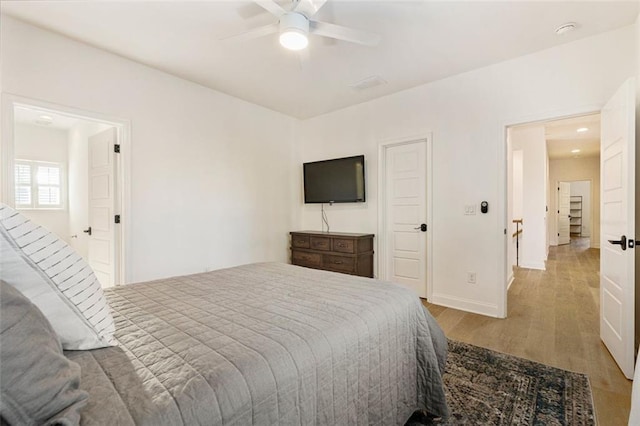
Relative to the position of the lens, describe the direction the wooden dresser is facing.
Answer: facing the viewer and to the left of the viewer

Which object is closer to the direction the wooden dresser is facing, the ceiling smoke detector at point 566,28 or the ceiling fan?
the ceiling fan

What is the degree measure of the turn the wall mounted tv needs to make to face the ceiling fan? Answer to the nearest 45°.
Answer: approximately 45° to its left

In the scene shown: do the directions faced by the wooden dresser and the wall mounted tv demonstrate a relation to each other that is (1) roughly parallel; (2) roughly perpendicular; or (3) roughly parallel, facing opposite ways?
roughly parallel

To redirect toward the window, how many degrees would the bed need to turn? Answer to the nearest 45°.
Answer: approximately 90° to its left

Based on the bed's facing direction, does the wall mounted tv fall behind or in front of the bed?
in front

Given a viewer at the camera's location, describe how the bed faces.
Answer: facing away from the viewer and to the right of the viewer

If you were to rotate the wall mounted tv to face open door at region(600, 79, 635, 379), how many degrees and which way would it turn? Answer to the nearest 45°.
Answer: approximately 90° to its left

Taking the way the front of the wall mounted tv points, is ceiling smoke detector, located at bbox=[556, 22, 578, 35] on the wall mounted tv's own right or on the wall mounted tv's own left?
on the wall mounted tv's own left

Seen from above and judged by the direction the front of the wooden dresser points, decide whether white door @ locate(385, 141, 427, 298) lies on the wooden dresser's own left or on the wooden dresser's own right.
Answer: on the wooden dresser's own left

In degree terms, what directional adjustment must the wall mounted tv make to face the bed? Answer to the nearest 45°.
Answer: approximately 45° to its left

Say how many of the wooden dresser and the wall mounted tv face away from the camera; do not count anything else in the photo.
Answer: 0

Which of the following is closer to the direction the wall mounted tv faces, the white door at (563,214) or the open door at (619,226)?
the open door

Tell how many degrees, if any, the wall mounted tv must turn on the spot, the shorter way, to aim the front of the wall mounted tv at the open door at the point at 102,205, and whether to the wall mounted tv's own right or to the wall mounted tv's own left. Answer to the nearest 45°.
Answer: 0° — it already faces it

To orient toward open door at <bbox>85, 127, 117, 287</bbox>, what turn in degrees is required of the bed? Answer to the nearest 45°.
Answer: approximately 90° to its left

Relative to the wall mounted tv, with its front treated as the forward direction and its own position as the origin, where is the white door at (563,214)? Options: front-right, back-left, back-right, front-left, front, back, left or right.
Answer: back
